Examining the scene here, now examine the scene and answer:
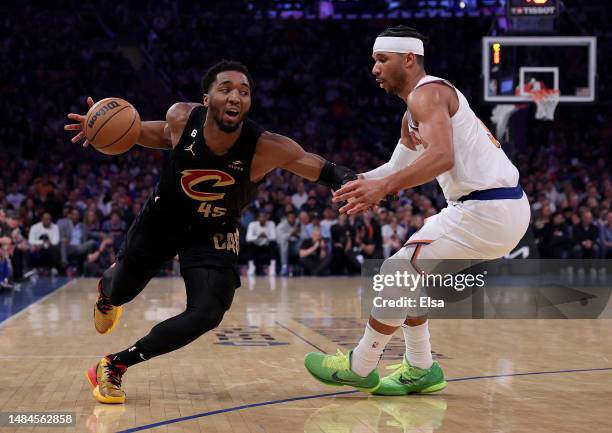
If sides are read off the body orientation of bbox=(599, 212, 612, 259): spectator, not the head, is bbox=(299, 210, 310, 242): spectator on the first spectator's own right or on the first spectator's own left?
on the first spectator's own right

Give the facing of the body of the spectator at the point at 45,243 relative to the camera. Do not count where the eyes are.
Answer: toward the camera

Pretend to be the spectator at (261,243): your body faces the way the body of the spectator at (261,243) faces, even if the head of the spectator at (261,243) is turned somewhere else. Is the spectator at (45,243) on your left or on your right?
on your right

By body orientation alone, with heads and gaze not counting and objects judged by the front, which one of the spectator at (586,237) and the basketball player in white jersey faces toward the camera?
the spectator

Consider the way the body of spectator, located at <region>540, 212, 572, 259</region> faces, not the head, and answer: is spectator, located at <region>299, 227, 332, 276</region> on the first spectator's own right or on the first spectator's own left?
on the first spectator's own right

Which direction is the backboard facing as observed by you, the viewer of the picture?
facing the viewer

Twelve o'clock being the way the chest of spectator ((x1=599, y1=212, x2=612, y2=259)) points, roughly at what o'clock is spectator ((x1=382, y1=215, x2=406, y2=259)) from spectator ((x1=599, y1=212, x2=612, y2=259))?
spectator ((x1=382, y1=215, x2=406, y2=259)) is roughly at 2 o'clock from spectator ((x1=599, y1=212, x2=612, y2=259)).

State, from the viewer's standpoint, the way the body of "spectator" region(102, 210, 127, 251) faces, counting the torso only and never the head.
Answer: toward the camera

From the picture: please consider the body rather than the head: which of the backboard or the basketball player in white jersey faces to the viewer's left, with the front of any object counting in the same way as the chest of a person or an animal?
the basketball player in white jersey

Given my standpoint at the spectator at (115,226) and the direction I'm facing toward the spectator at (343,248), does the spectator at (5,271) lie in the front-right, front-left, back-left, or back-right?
back-right
